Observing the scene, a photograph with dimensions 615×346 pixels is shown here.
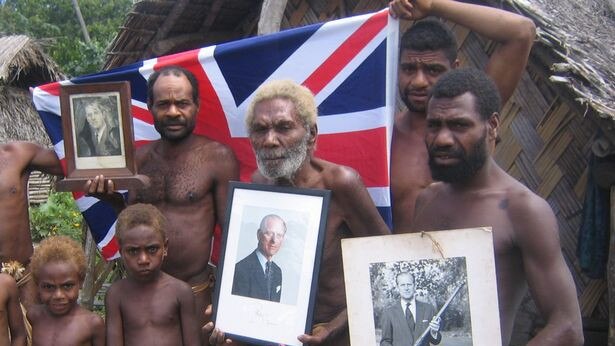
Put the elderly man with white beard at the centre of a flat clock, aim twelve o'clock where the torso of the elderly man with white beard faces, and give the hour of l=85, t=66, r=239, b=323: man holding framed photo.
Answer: The man holding framed photo is roughly at 3 o'clock from the elderly man with white beard.

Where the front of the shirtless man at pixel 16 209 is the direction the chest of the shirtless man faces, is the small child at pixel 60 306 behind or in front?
in front

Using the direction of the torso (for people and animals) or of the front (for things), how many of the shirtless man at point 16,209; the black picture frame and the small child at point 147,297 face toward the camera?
3

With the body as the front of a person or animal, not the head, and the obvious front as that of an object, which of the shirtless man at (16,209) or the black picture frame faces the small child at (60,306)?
the shirtless man

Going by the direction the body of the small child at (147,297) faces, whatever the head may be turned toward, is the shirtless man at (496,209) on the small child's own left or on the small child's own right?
on the small child's own left

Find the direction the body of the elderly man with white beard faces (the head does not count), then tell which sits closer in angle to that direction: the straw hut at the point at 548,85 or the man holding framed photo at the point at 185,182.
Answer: the man holding framed photo

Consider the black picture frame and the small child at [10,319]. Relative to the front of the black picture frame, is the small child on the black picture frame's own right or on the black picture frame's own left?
on the black picture frame's own right

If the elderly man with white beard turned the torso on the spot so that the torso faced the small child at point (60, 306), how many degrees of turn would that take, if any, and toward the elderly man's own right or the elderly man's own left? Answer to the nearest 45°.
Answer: approximately 45° to the elderly man's own right

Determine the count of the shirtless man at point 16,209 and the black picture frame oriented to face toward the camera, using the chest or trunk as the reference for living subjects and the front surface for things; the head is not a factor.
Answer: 2

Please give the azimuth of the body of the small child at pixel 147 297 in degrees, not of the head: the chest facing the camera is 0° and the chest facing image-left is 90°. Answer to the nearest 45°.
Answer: approximately 0°
